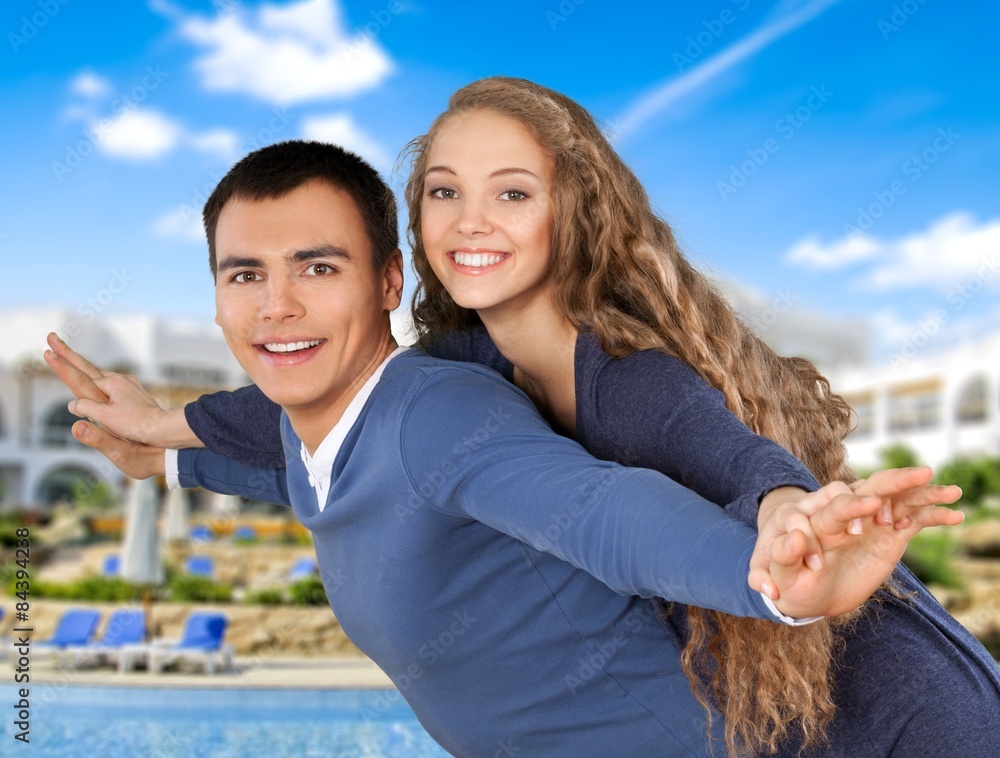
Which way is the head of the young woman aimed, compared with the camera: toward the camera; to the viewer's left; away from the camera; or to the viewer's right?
toward the camera

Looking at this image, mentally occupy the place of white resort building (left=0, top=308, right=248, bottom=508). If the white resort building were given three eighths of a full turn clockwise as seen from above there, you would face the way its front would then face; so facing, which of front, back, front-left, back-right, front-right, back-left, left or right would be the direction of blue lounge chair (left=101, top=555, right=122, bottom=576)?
back-left

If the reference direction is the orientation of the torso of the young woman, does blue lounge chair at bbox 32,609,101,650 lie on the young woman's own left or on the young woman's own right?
on the young woman's own right

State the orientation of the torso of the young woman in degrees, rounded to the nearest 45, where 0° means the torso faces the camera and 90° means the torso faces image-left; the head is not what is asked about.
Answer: approximately 45°

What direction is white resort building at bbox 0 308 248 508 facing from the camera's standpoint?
toward the camera

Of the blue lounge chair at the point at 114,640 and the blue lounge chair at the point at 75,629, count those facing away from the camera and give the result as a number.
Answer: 0

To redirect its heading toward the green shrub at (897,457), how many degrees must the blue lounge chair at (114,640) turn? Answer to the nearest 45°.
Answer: approximately 180°

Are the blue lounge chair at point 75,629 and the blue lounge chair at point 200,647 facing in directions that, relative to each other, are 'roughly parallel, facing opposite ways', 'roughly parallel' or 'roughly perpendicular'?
roughly parallel
